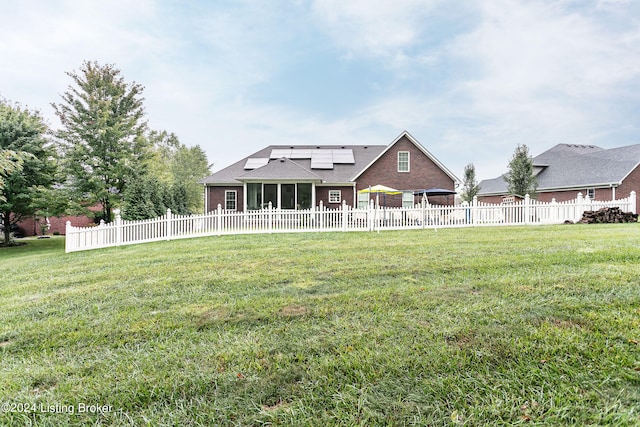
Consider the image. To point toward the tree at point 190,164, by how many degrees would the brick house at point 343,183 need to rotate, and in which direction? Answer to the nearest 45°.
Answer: approximately 45° to its left

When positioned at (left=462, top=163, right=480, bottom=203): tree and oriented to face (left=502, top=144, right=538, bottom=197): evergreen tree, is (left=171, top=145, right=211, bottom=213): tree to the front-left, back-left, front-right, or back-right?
back-right

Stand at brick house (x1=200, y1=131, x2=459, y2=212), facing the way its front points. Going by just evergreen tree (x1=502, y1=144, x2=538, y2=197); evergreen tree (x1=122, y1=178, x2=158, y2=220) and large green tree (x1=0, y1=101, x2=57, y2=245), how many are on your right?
1

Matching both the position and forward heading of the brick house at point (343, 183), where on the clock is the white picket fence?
The white picket fence is roughly at 6 o'clock from the brick house.

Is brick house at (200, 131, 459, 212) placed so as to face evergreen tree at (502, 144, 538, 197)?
no

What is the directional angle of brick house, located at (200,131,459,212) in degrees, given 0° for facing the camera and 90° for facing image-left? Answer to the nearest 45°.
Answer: approximately 180°

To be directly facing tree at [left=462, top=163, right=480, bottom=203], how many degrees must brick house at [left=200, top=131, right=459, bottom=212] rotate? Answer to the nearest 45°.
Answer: approximately 45° to its right

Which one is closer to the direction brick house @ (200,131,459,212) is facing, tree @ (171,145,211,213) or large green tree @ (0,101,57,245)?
the tree

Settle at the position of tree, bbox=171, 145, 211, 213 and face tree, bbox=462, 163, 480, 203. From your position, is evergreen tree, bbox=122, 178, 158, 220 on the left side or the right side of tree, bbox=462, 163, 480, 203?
right

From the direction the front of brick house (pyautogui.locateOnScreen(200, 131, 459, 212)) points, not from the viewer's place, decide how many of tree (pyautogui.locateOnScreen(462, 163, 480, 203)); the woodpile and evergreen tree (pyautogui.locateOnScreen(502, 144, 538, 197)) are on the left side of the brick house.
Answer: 0

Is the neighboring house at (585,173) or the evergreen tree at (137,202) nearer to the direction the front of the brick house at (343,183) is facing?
the neighboring house

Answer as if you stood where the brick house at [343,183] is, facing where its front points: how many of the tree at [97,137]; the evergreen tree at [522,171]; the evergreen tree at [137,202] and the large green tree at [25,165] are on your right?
1
